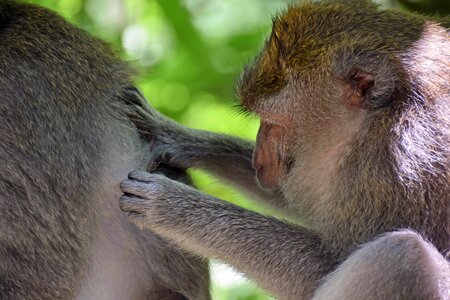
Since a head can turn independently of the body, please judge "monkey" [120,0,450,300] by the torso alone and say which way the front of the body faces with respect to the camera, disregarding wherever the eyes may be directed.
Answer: to the viewer's left

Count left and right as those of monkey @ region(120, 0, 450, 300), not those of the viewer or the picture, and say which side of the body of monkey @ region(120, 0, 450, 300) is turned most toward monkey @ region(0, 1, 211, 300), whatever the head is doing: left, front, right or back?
front
